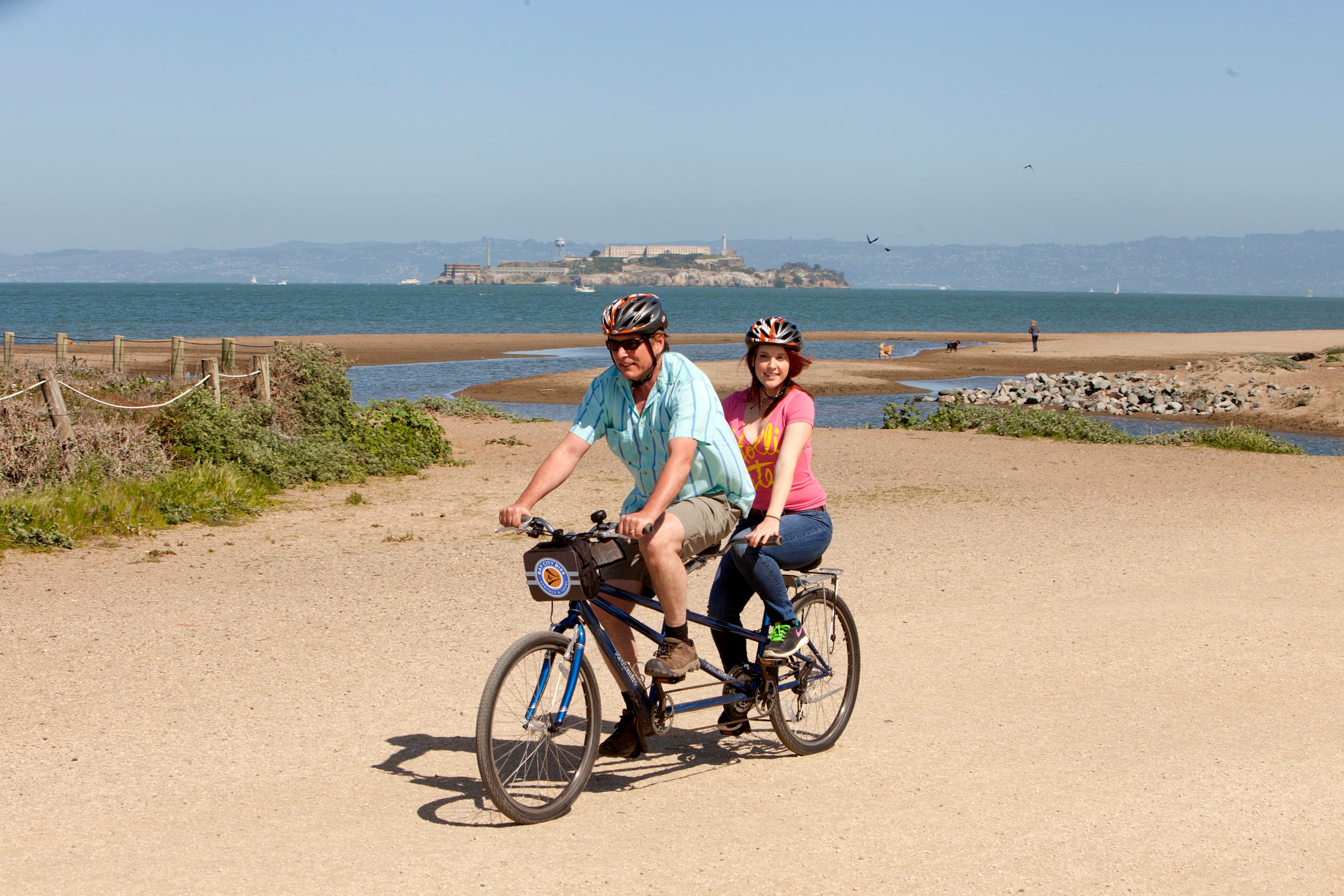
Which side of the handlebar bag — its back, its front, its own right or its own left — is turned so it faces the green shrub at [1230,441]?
back

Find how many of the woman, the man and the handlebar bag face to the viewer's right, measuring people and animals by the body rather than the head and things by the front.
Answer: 0

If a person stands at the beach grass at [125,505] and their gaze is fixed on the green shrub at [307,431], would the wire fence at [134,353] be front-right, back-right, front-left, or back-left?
front-left

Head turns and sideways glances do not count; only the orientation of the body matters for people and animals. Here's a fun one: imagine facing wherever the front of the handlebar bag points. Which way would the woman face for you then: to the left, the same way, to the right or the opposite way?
the same way

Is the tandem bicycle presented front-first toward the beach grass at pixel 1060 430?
no

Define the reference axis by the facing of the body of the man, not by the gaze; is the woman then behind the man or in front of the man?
behind

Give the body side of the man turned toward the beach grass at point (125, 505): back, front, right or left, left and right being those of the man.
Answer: right

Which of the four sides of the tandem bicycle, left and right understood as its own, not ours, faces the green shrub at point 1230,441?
back

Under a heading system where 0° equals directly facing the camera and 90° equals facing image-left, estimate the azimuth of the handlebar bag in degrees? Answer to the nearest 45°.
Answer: approximately 45°

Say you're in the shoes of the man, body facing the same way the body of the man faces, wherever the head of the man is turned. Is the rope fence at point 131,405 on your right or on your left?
on your right

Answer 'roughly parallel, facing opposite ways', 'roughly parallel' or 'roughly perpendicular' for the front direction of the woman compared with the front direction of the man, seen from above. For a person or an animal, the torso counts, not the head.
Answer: roughly parallel

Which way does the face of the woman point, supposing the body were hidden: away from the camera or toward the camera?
toward the camera

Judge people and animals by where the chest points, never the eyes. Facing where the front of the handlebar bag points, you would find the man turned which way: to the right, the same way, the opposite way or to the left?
the same way

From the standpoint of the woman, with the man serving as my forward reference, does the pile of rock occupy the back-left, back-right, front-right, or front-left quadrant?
back-right

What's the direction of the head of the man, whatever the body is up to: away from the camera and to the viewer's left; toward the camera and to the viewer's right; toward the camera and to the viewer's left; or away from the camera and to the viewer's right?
toward the camera and to the viewer's left

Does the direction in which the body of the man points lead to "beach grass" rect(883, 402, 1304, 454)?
no

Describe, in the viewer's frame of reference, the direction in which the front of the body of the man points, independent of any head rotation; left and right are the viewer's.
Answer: facing the viewer and to the left of the viewer

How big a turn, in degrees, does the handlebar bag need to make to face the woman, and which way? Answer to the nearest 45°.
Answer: approximately 180°

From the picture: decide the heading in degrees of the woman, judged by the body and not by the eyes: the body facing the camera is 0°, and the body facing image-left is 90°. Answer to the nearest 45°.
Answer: approximately 45°

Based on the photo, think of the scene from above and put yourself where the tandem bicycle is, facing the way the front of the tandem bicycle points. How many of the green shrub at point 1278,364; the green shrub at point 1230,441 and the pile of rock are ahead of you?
0

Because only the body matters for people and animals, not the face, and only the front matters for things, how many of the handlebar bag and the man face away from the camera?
0
